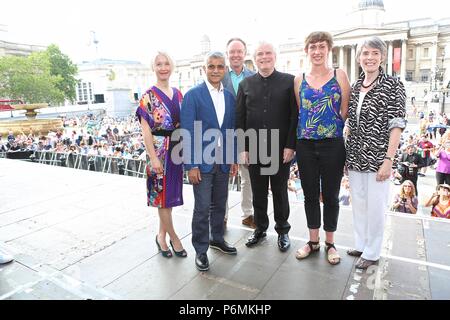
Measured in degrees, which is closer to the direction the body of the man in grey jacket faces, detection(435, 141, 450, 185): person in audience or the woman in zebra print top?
the woman in zebra print top

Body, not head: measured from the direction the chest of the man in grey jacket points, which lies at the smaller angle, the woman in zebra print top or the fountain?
the woman in zebra print top

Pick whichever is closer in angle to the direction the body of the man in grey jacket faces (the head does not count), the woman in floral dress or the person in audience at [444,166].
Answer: the woman in floral dress

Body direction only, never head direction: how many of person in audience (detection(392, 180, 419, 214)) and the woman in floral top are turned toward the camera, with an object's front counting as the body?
2

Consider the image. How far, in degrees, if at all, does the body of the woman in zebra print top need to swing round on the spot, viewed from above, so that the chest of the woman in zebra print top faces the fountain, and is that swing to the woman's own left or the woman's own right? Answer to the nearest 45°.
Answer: approximately 90° to the woman's own right

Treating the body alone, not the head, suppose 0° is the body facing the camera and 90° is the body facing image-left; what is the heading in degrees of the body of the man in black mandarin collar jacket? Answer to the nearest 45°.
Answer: approximately 0°

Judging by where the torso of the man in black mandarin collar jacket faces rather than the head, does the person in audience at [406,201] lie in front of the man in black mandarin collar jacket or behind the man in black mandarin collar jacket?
behind

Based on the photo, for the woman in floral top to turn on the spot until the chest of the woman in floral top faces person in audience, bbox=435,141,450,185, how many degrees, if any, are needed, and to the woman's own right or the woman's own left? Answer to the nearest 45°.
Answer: approximately 135° to the woman's own left

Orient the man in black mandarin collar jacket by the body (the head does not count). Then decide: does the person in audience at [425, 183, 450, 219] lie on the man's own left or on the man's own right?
on the man's own left

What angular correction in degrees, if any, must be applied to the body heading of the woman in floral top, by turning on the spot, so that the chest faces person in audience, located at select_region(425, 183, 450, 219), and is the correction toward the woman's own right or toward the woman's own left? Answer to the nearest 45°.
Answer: approximately 135° to the woman's own left

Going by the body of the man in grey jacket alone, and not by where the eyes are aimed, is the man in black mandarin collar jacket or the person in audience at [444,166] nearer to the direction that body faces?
the man in black mandarin collar jacket

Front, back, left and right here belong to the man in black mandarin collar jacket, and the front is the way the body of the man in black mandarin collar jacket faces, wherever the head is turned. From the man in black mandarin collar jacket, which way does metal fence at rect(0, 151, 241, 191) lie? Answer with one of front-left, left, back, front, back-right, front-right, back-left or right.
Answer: back-right
